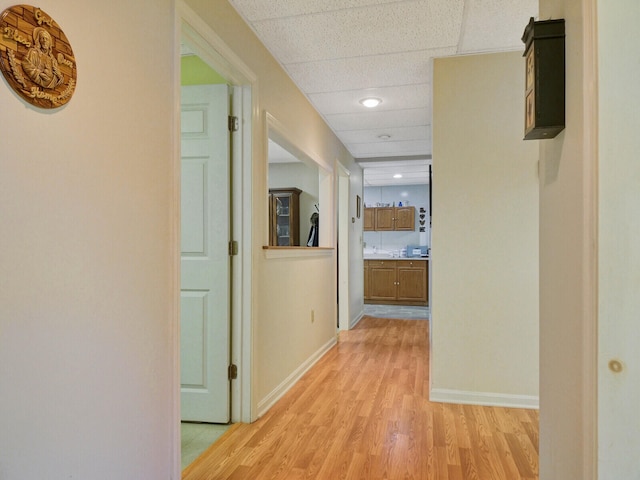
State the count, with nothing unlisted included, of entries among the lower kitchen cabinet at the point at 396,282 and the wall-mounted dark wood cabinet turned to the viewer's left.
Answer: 1

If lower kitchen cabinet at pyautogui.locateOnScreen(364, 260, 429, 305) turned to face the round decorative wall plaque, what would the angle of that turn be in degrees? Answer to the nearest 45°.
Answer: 0° — it already faces it

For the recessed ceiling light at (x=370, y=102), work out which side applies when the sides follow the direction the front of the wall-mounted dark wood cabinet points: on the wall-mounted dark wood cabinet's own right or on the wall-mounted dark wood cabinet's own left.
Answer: on the wall-mounted dark wood cabinet's own right

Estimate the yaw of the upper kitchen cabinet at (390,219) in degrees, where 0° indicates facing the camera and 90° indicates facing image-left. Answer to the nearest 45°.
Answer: approximately 0°

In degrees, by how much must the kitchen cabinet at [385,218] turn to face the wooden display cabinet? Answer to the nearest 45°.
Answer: approximately 45° to its right

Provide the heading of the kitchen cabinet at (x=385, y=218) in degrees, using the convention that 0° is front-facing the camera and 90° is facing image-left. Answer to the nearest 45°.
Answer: approximately 0°

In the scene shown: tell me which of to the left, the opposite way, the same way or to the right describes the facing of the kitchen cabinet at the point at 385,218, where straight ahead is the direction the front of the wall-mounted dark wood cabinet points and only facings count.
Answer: to the left

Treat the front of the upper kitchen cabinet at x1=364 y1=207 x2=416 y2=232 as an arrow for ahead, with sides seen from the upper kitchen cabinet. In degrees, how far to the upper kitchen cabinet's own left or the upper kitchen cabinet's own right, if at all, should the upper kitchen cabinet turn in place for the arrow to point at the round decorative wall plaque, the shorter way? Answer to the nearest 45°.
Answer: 0° — it already faces it

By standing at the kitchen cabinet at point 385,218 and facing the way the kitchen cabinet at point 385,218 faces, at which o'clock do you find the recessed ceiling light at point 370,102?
The recessed ceiling light is roughly at 12 o'clock from the kitchen cabinet.

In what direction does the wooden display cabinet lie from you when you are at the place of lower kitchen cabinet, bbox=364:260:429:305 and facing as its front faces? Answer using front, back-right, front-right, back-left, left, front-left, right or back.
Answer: front-right

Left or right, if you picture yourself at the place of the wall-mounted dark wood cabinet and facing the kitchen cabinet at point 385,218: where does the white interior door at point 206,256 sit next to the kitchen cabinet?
left

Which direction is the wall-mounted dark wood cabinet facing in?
to the viewer's left
